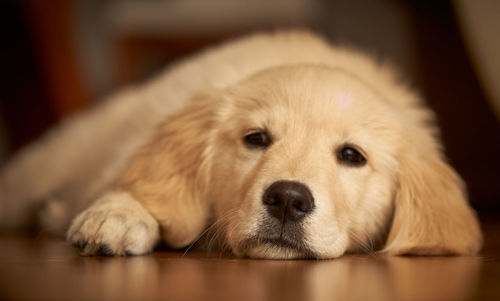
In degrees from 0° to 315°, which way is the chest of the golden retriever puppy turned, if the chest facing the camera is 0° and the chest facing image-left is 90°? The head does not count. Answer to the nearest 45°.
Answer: approximately 315°
